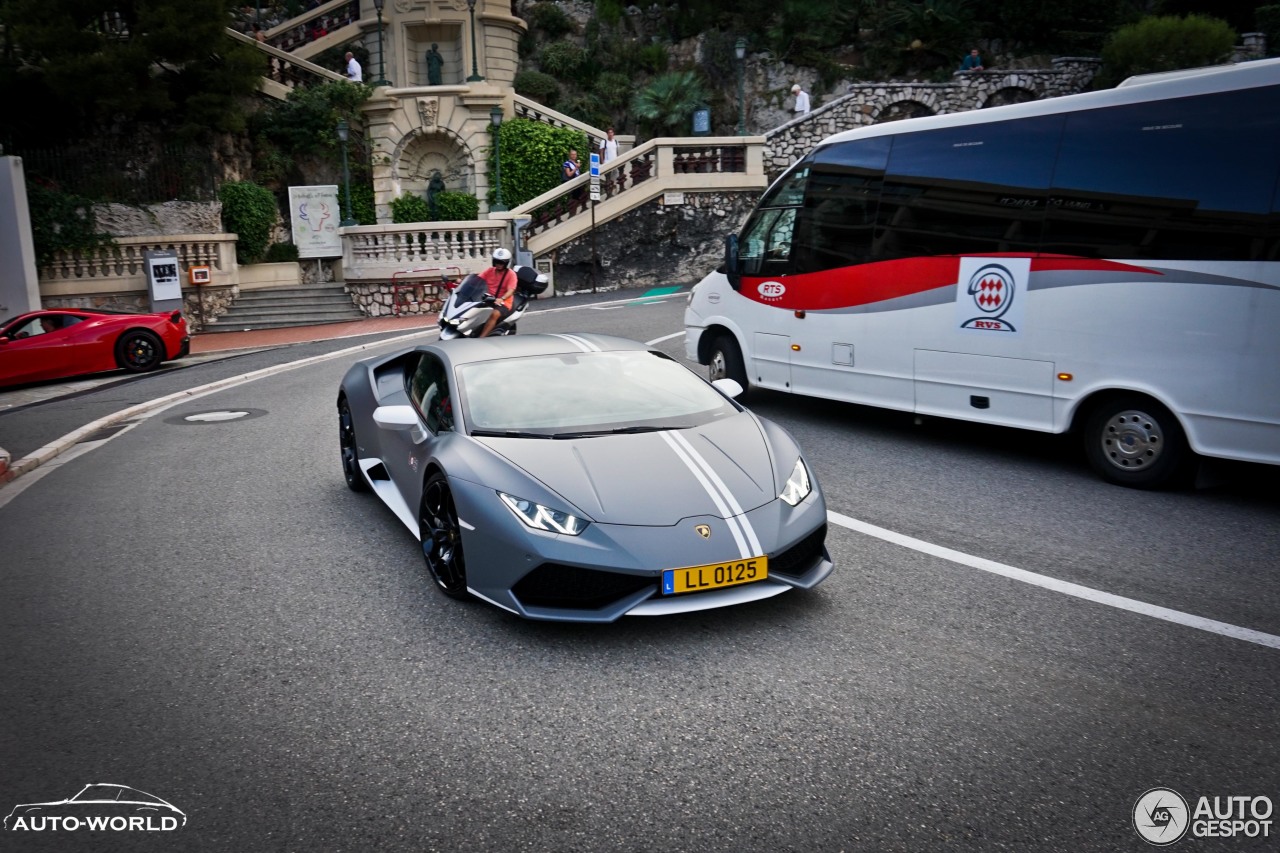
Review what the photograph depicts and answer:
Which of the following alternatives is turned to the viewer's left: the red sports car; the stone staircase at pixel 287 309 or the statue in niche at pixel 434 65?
the red sports car

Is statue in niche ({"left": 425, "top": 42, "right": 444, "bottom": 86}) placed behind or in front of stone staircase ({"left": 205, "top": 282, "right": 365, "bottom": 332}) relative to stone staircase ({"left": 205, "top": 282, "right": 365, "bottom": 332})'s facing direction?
behind

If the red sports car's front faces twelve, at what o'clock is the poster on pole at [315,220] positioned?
The poster on pole is roughly at 4 o'clock from the red sports car.

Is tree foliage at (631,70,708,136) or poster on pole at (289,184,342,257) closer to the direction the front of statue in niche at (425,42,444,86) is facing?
the poster on pole

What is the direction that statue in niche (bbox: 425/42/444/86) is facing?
toward the camera

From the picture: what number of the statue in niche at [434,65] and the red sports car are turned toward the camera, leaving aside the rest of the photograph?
1

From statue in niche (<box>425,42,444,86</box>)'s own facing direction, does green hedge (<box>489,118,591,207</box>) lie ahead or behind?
ahead

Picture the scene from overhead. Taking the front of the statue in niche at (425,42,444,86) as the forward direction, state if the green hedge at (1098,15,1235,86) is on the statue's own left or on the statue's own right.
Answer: on the statue's own left

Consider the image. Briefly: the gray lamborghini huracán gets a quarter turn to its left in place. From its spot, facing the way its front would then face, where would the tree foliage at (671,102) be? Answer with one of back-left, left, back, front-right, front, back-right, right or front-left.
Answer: front-left

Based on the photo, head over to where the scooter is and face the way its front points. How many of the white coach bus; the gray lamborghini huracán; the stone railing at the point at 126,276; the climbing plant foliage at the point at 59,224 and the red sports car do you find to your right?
3

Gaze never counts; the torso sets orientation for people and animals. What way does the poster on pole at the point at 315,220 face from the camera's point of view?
toward the camera

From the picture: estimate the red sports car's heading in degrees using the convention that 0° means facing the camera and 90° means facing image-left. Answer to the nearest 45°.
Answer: approximately 90°

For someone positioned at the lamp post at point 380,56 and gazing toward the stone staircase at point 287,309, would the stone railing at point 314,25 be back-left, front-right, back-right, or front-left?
back-right

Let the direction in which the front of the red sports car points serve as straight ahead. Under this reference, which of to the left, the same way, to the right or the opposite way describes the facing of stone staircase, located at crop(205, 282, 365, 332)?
to the left

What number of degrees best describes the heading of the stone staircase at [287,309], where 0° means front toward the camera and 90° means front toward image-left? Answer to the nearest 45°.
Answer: approximately 0°

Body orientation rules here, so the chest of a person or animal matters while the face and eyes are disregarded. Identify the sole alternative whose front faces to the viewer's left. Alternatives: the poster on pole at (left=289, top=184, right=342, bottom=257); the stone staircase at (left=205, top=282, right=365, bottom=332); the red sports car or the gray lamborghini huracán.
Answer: the red sports car
